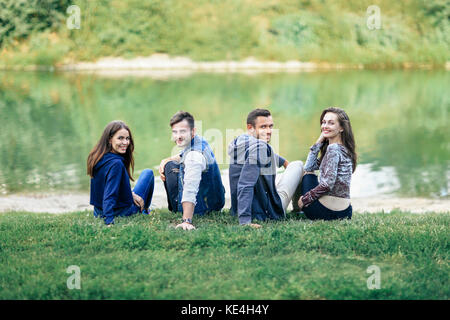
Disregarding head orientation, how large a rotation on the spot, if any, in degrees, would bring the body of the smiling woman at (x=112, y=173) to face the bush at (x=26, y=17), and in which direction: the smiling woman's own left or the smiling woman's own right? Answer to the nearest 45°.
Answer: approximately 45° to the smiling woman's own left

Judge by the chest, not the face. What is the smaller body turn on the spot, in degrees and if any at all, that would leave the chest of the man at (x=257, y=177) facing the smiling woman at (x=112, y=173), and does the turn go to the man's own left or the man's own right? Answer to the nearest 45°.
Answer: approximately 135° to the man's own left

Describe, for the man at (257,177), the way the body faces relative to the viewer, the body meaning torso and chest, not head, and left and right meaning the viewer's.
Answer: facing away from the viewer and to the right of the viewer

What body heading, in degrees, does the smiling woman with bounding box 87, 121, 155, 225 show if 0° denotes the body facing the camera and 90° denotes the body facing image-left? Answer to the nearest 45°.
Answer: approximately 225°

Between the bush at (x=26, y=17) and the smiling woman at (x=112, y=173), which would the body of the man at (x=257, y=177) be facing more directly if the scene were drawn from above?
the bush
